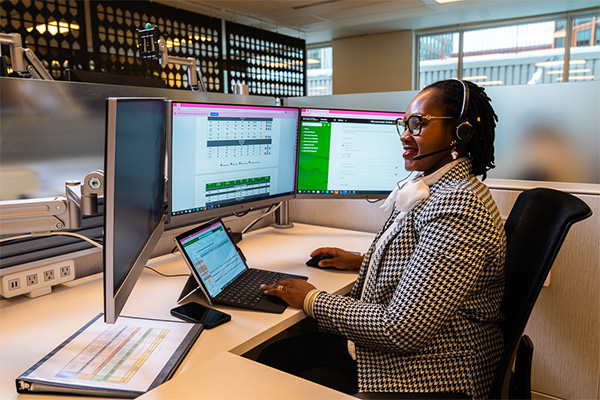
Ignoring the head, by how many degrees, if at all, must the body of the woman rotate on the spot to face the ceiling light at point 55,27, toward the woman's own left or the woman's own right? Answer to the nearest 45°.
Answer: approximately 45° to the woman's own right

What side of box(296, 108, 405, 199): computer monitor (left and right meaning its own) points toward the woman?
front

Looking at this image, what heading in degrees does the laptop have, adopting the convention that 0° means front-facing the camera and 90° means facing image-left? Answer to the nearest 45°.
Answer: approximately 315°

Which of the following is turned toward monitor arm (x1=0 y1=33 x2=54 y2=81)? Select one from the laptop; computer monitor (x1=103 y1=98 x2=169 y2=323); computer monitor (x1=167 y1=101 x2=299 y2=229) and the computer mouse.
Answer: the computer mouse

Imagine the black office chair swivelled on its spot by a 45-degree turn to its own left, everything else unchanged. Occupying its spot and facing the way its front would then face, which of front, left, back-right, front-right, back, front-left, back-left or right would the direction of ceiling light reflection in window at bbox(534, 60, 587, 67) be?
back-right

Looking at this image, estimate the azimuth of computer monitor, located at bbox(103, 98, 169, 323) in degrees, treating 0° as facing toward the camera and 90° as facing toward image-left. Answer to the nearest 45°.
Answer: approximately 270°

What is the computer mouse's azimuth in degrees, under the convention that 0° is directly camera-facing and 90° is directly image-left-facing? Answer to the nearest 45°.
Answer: approximately 90°

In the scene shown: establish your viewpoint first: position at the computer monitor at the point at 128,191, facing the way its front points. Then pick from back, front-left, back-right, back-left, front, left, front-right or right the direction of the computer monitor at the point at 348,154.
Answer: front-left

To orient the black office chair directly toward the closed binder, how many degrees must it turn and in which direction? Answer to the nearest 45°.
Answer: approximately 45° to its left

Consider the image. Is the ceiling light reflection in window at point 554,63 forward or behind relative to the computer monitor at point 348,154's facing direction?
behind
